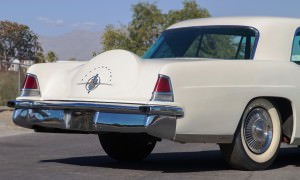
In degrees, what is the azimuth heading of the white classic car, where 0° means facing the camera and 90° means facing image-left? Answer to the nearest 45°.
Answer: approximately 225°
